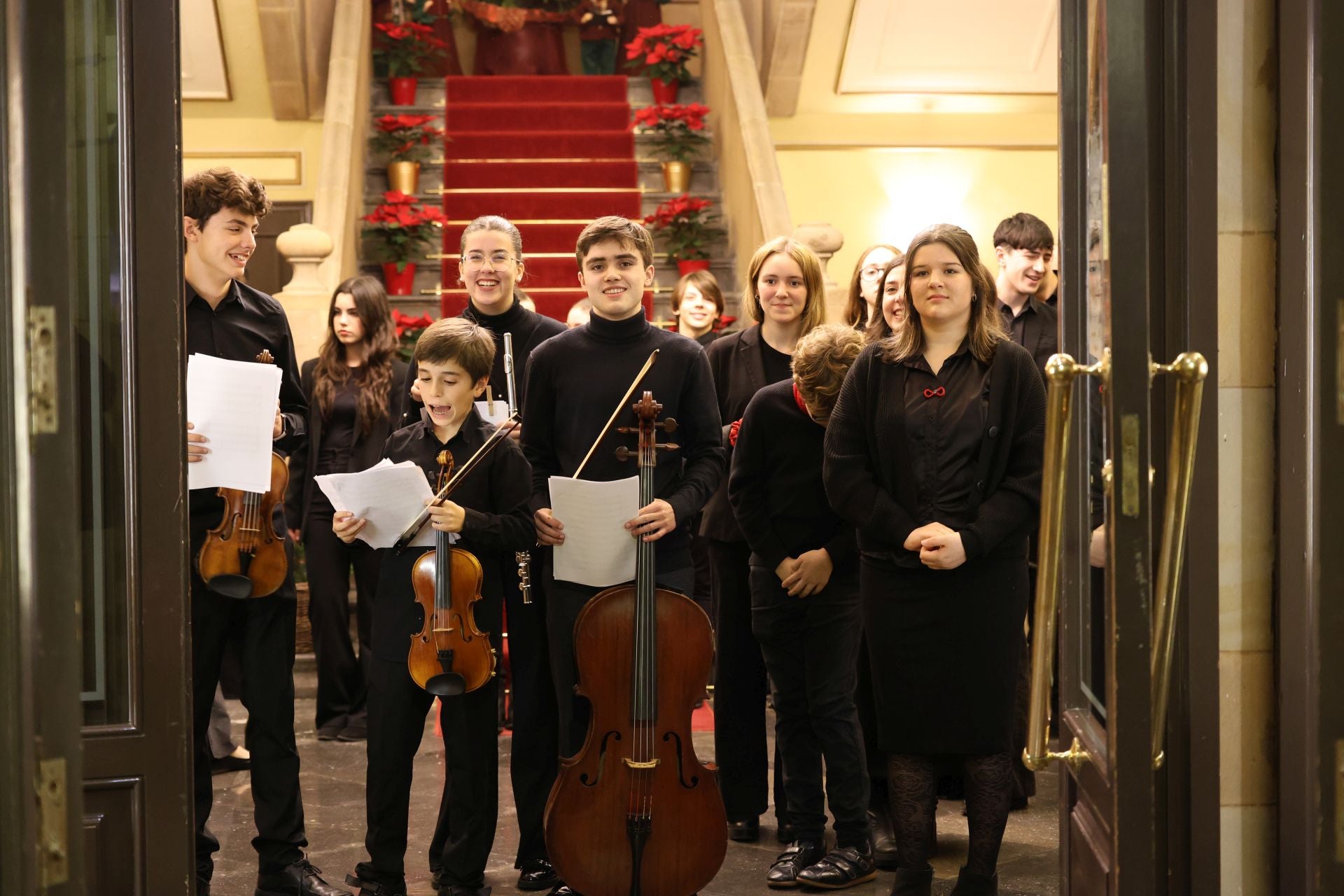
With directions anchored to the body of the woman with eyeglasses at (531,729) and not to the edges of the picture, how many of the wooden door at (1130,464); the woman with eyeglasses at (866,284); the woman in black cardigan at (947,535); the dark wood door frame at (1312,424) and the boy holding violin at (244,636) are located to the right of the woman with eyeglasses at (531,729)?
1

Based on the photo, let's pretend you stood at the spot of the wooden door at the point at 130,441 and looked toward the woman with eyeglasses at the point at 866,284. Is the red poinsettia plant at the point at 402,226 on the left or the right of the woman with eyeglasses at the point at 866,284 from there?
left

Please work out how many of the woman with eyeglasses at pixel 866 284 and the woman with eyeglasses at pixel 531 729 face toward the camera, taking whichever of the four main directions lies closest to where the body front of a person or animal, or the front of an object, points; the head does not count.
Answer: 2

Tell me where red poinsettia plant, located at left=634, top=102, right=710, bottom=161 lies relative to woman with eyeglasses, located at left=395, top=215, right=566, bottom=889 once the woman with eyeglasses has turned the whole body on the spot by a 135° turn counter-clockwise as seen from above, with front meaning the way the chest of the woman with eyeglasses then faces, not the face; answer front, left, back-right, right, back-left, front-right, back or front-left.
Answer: front-left

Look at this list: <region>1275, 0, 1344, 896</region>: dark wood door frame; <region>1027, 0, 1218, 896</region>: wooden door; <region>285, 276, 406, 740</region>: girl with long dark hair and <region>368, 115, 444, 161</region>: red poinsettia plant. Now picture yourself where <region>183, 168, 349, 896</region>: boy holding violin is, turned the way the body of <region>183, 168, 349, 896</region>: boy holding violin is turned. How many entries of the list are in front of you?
2

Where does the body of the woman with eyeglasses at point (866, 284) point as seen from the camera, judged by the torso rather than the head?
toward the camera

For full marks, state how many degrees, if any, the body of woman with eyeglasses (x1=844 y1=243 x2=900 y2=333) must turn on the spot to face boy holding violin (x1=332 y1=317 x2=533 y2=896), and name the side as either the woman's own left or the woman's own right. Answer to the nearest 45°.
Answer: approximately 45° to the woman's own right

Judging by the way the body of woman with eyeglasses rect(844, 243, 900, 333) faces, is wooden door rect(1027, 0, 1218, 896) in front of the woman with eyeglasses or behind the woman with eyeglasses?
in front

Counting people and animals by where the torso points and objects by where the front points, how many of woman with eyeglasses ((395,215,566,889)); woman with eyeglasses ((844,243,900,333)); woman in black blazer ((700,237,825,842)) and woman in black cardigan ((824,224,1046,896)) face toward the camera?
4

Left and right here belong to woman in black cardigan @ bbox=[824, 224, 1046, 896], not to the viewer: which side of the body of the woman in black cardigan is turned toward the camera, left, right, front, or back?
front

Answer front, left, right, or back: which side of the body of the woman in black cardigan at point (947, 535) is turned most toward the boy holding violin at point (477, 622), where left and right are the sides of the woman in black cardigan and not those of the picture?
right

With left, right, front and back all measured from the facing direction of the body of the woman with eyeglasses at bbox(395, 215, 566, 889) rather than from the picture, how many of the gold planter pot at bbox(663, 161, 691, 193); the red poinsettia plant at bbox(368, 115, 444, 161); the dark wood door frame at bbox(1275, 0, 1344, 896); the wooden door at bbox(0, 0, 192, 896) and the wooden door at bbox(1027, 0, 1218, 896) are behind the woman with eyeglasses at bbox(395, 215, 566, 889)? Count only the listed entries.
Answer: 2

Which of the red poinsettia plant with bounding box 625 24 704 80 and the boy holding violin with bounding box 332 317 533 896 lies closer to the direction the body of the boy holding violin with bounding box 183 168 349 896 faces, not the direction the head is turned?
the boy holding violin

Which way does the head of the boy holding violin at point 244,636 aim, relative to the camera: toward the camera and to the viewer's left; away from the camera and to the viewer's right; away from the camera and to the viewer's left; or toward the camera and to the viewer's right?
toward the camera and to the viewer's right

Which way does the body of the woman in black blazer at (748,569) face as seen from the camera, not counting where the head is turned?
toward the camera

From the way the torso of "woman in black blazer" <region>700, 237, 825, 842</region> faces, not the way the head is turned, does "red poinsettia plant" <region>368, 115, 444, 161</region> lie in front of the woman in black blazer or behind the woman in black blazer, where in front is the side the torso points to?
behind

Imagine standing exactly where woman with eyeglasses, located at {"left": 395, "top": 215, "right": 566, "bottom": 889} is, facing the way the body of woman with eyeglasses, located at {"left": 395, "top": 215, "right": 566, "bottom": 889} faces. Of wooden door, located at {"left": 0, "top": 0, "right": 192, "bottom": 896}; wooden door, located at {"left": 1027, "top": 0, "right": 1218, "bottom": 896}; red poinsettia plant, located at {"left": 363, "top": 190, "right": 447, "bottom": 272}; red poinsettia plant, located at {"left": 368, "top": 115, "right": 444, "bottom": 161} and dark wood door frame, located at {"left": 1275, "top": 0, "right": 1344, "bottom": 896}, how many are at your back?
2
